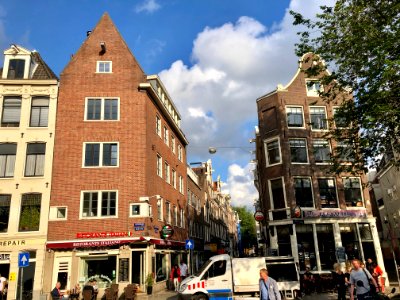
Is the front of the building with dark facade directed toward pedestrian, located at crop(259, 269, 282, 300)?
yes

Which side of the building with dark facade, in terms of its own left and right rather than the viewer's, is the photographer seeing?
front

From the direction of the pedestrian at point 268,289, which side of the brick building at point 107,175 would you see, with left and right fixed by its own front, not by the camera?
front

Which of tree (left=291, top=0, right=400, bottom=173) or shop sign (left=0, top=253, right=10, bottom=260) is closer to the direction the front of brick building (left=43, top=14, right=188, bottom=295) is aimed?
the tree

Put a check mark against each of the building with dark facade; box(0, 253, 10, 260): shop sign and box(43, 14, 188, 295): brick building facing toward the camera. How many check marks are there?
3

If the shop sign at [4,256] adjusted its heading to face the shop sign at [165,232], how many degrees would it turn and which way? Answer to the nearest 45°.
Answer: approximately 90° to its left

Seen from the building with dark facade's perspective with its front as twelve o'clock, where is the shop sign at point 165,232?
The shop sign is roughly at 2 o'clock from the building with dark facade.

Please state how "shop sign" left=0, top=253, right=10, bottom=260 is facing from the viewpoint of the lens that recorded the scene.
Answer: facing the viewer

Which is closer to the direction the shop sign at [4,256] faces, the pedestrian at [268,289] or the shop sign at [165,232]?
the pedestrian

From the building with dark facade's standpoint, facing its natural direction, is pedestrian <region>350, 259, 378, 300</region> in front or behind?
in front

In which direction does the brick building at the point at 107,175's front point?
toward the camera

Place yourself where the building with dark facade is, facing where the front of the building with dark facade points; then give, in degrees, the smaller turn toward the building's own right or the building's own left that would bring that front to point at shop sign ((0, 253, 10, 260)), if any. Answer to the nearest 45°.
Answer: approximately 45° to the building's own right

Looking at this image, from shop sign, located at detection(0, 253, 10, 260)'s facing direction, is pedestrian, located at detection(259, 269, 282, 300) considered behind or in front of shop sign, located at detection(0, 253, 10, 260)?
in front

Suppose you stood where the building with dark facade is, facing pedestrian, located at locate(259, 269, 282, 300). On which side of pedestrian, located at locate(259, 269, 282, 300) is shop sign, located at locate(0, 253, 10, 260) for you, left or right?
right

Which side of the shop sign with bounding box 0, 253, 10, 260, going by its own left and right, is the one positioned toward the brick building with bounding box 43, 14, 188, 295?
left

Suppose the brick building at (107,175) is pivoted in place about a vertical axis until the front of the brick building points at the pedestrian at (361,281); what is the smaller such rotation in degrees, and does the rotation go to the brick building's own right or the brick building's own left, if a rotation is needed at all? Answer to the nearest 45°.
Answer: approximately 45° to the brick building's own left
